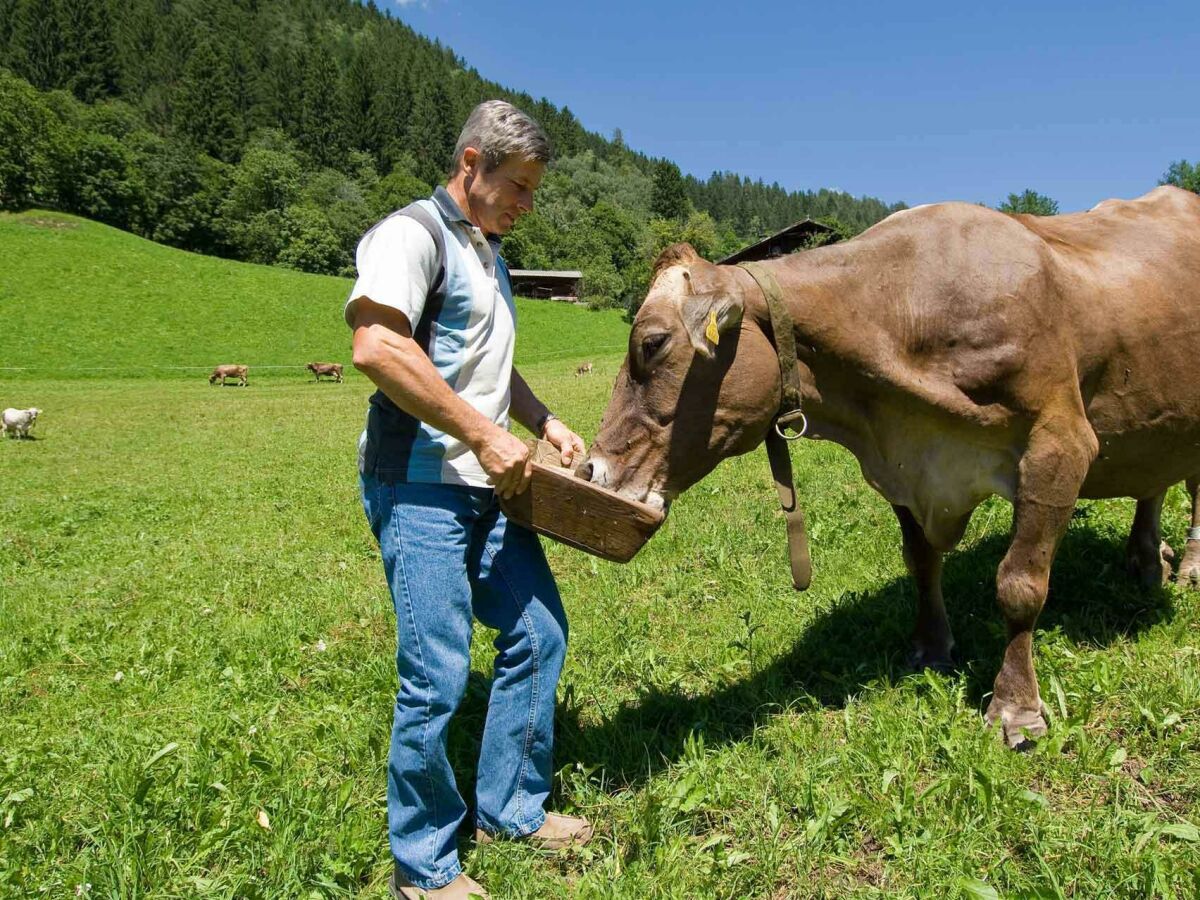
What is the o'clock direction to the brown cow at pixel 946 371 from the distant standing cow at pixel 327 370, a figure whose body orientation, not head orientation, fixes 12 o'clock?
The brown cow is roughly at 9 o'clock from the distant standing cow.

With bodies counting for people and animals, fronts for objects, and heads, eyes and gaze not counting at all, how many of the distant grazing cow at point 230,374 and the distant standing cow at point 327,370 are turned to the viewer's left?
2

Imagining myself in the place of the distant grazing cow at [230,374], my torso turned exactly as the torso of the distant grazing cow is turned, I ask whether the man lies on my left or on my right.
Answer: on my left

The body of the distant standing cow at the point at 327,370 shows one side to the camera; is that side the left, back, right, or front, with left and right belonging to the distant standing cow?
left

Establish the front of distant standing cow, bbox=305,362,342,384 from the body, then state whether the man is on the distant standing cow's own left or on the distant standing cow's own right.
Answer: on the distant standing cow's own left

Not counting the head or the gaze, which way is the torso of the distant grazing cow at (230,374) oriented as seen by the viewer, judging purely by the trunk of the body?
to the viewer's left

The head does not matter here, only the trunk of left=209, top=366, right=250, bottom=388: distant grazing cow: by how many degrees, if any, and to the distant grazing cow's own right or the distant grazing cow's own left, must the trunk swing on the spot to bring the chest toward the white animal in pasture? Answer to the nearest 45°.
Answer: approximately 90° to the distant grazing cow's own left
